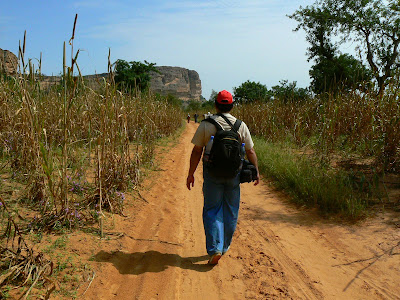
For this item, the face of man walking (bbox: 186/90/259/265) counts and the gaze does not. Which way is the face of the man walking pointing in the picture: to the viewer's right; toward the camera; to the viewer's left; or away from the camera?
away from the camera

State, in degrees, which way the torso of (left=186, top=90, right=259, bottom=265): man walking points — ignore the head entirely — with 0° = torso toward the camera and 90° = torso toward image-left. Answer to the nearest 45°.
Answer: approximately 180°

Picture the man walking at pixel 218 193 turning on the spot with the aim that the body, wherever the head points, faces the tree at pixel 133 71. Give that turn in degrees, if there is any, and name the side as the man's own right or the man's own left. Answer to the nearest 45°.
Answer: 0° — they already face it
